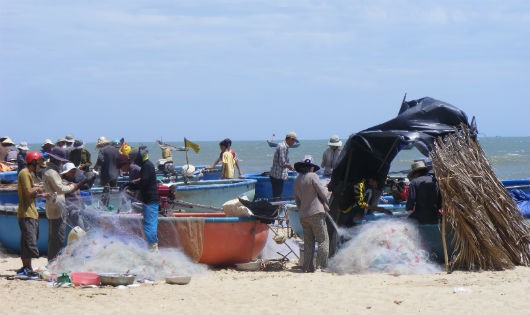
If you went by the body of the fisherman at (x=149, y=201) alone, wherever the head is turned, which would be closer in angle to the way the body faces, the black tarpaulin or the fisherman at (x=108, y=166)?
the fisherman

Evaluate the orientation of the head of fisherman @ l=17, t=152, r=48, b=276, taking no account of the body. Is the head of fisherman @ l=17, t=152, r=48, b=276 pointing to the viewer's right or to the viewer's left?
to the viewer's right

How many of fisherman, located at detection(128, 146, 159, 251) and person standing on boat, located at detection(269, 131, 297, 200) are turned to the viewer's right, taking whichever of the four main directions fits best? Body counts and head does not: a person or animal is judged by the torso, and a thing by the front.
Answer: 1

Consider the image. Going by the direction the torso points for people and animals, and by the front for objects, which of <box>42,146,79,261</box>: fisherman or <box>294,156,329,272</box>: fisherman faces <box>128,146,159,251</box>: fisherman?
<box>42,146,79,261</box>: fisherman

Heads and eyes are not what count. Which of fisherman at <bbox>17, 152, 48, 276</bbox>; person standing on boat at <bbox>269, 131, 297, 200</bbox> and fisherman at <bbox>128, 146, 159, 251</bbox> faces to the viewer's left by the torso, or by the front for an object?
fisherman at <bbox>128, 146, 159, 251</bbox>

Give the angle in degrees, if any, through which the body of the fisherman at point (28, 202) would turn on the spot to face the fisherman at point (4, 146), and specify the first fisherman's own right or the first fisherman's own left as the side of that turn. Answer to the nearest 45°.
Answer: approximately 90° to the first fisherman's own left

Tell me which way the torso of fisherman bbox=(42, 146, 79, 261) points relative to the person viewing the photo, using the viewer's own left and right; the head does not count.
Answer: facing to the right of the viewer

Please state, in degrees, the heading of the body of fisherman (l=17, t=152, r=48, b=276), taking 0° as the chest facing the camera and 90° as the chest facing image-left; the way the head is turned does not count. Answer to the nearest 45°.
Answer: approximately 270°
